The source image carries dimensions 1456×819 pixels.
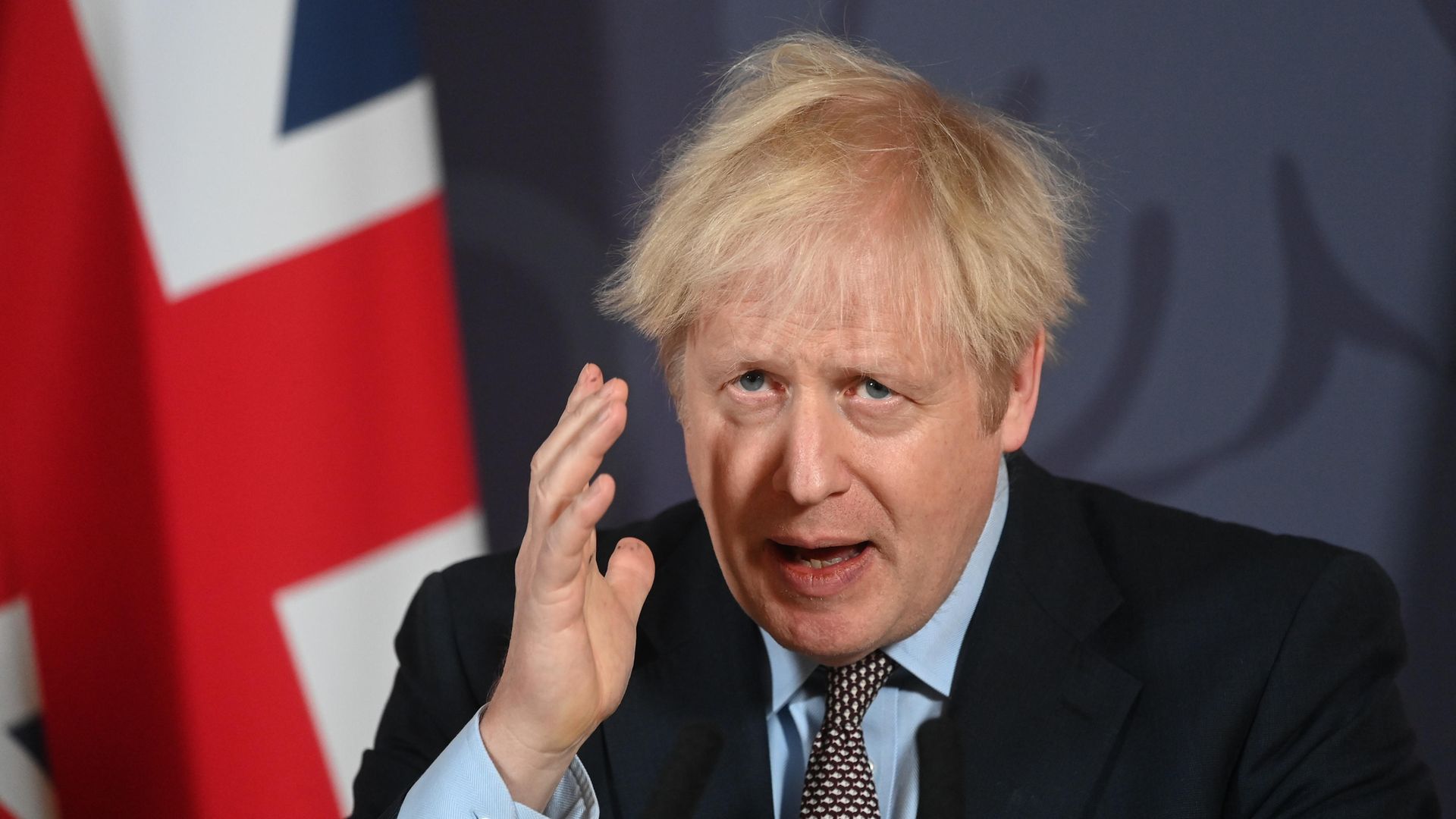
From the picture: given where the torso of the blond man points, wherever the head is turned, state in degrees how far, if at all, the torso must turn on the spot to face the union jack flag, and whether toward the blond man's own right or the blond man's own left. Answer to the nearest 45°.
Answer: approximately 135° to the blond man's own right

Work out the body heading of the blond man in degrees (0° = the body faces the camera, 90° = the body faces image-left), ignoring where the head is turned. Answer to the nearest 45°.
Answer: approximately 0°
